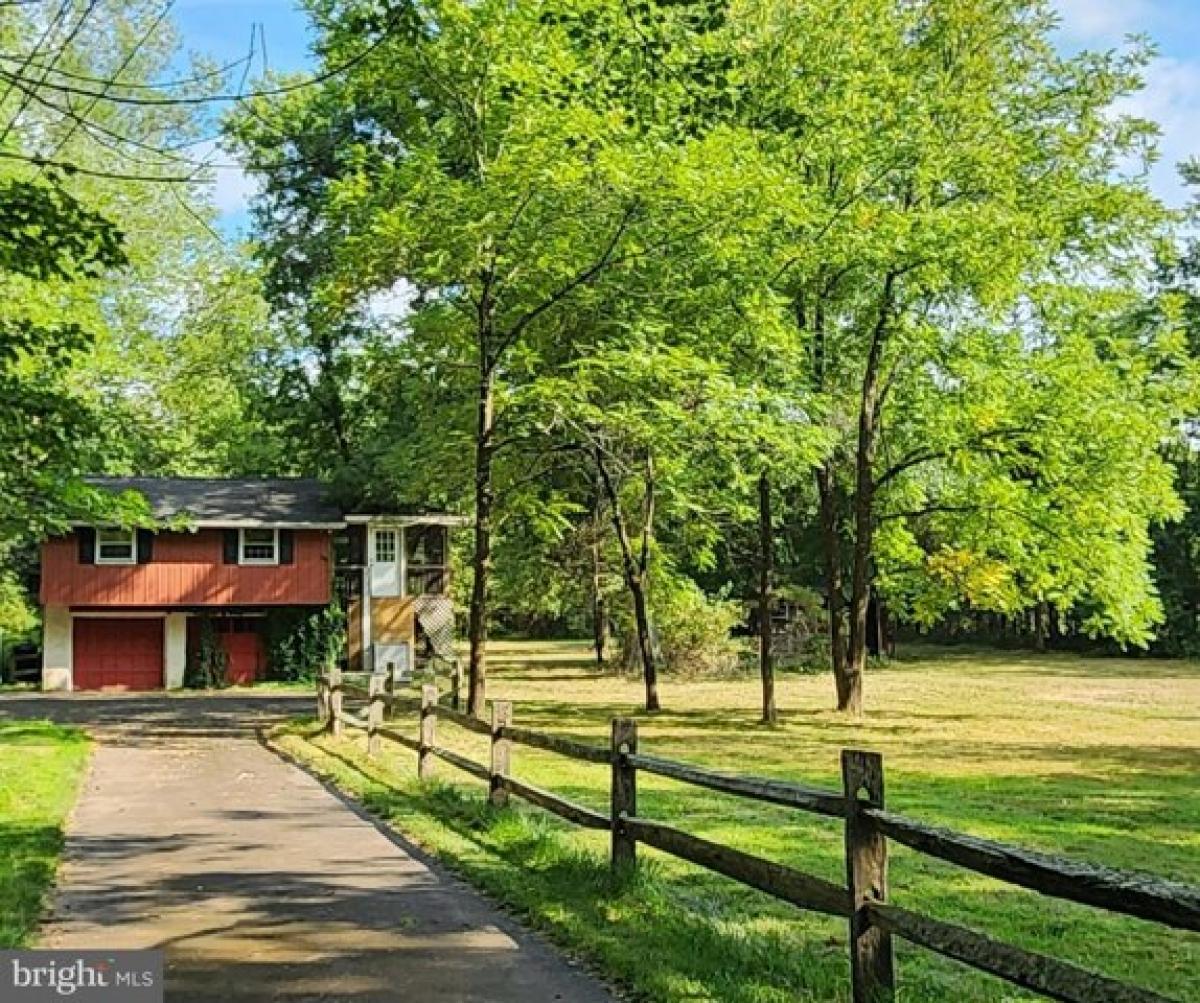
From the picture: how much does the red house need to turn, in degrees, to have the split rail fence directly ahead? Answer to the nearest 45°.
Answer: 0° — it already faces it

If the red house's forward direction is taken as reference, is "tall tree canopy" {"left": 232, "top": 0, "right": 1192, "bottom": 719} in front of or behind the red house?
in front

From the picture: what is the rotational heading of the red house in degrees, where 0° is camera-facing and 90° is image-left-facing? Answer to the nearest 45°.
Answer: approximately 0°

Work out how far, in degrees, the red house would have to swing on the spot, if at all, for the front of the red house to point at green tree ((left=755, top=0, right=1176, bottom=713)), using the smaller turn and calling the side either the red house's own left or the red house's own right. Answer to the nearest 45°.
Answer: approximately 45° to the red house's own left

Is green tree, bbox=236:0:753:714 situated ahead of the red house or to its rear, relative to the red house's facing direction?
ahead
